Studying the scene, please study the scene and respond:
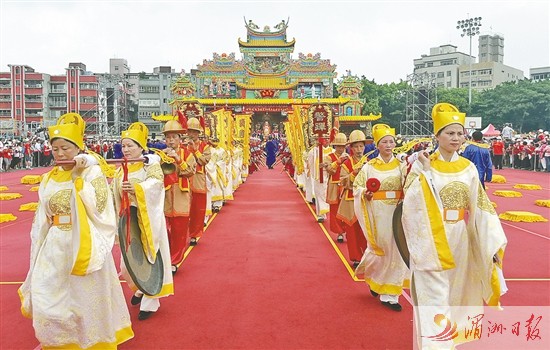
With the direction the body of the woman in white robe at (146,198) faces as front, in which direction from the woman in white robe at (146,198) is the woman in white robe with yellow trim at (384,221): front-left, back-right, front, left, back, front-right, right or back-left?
back-left

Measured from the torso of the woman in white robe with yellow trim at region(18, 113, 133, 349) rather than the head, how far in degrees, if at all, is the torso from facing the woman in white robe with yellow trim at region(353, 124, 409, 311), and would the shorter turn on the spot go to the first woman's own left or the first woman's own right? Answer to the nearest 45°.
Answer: approximately 135° to the first woman's own left

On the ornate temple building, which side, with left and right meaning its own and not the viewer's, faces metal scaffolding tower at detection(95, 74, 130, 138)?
right

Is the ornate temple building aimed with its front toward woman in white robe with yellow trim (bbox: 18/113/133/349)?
yes

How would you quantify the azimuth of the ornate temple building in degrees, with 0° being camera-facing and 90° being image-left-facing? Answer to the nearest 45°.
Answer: approximately 0°

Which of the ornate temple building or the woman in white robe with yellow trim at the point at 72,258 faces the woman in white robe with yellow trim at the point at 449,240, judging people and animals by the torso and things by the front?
the ornate temple building

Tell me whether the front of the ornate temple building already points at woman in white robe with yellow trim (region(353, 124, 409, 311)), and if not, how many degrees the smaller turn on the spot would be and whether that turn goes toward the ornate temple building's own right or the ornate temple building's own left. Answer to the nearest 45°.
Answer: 0° — it already faces them

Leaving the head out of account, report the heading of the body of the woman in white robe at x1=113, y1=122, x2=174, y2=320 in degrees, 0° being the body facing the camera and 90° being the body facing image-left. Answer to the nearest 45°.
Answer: approximately 45°
